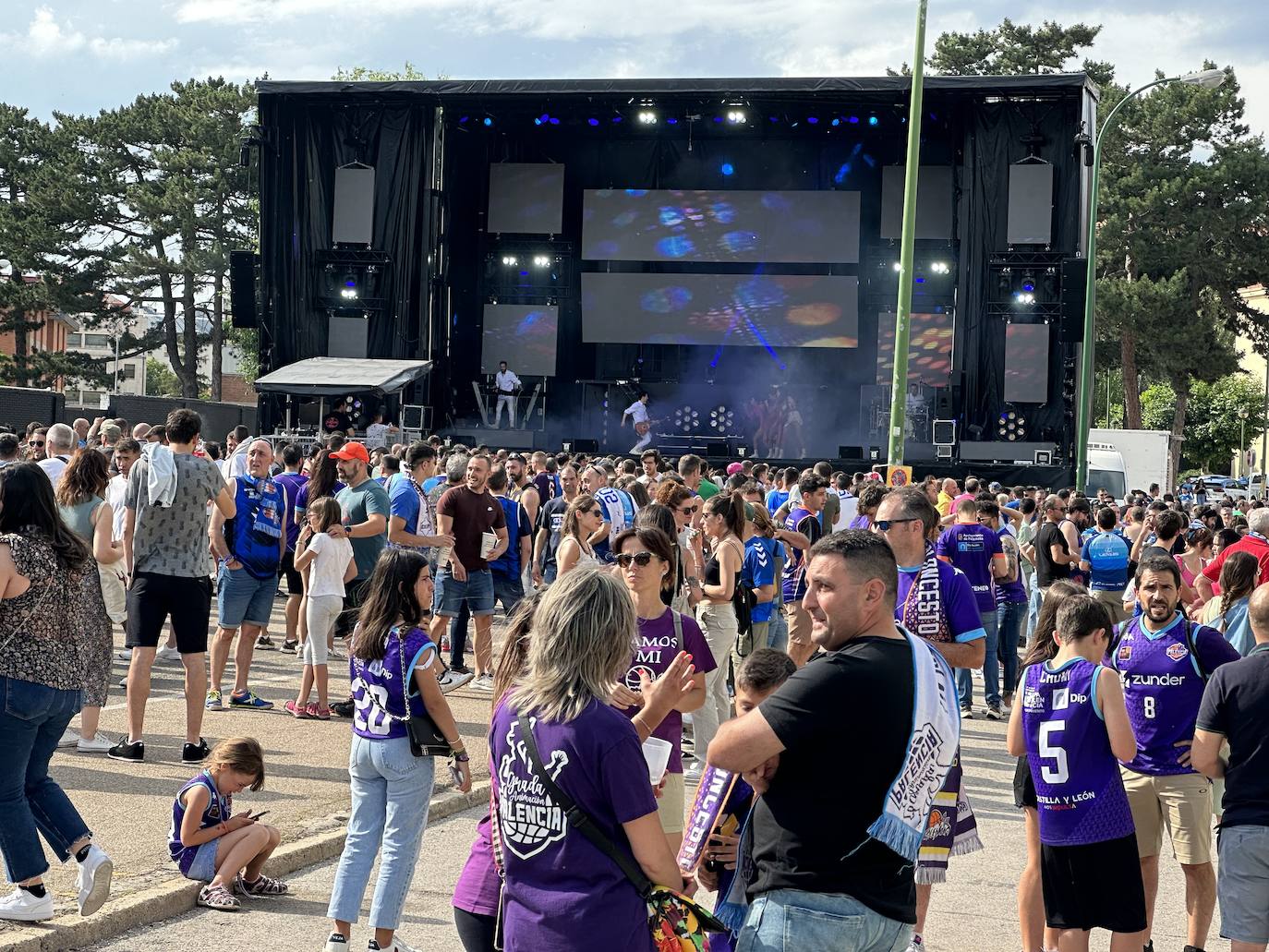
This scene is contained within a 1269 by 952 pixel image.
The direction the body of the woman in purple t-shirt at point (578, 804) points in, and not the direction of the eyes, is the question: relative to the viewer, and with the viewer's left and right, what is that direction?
facing away from the viewer and to the right of the viewer

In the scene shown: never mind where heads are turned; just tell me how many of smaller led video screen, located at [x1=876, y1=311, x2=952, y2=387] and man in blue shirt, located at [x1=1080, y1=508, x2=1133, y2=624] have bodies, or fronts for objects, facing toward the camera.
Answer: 1

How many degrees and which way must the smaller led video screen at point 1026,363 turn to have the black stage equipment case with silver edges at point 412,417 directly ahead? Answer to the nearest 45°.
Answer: approximately 90° to its right

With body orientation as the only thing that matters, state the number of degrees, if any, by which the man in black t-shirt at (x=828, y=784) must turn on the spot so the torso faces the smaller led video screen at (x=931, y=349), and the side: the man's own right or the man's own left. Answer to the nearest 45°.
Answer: approximately 45° to the man's own right

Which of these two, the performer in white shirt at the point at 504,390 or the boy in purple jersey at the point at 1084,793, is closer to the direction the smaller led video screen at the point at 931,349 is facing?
the boy in purple jersey

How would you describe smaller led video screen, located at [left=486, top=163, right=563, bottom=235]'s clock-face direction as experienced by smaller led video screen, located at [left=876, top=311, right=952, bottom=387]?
smaller led video screen, located at [left=486, top=163, right=563, bottom=235] is roughly at 3 o'clock from smaller led video screen, located at [left=876, top=311, right=952, bottom=387].

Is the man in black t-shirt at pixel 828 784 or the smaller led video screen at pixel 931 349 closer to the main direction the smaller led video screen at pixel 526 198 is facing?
the man in black t-shirt

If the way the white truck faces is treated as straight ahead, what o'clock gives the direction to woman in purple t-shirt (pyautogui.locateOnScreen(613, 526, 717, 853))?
The woman in purple t-shirt is roughly at 9 o'clock from the white truck.

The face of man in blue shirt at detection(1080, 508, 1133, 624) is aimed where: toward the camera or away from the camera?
away from the camera

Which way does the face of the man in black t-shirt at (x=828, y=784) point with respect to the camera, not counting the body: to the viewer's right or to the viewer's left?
to the viewer's left

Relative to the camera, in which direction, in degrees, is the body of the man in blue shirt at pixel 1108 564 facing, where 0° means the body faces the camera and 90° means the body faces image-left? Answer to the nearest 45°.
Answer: approximately 180°

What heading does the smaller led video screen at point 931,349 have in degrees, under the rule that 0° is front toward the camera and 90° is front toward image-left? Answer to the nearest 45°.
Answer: approximately 0°
